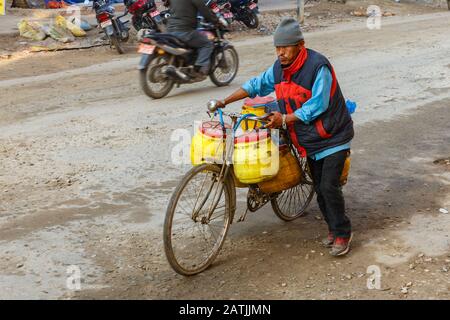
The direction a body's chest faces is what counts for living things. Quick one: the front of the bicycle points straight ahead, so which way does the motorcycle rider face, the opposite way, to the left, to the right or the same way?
the opposite way

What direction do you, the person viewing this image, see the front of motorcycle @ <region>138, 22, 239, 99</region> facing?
facing away from the viewer and to the right of the viewer

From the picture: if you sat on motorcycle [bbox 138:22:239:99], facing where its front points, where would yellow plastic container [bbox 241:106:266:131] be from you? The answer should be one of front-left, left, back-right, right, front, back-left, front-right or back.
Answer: back-right

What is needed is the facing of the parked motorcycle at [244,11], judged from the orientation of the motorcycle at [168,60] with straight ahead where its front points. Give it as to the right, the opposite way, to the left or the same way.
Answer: to the left

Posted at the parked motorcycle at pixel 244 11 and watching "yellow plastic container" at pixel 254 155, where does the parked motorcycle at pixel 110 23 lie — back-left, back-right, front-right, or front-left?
front-right

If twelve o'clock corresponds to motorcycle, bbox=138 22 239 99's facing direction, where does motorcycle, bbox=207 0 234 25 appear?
motorcycle, bbox=207 0 234 25 is roughly at 11 o'clock from motorcycle, bbox=138 22 239 99.

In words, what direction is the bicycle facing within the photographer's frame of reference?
facing the viewer and to the left of the viewer

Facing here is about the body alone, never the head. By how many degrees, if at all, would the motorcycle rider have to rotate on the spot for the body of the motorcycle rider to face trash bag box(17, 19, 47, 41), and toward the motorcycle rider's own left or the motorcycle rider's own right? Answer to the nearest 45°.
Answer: approximately 90° to the motorcycle rider's own left

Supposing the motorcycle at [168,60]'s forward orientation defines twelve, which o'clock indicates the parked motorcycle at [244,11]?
The parked motorcycle is roughly at 11 o'clock from the motorcycle.

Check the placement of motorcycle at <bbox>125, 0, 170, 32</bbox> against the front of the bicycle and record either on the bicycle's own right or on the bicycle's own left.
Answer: on the bicycle's own right

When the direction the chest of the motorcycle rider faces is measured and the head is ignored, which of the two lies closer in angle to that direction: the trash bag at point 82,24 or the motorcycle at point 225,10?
the motorcycle

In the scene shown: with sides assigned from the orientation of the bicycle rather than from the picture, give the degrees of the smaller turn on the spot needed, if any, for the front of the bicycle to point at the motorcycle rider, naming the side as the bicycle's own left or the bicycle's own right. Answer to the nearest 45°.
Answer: approximately 135° to the bicycle's own right

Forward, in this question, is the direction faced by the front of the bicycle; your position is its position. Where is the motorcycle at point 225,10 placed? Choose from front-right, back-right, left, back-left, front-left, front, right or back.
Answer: back-right

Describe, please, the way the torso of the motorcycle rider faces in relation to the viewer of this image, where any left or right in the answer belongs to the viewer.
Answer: facing away from the viewer and to the right of the viewer

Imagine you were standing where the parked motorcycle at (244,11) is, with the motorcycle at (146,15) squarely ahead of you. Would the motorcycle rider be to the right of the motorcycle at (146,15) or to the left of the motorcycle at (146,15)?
left

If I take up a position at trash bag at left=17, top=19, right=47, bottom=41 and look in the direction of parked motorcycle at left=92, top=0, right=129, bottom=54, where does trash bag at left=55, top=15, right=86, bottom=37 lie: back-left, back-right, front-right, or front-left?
front-left

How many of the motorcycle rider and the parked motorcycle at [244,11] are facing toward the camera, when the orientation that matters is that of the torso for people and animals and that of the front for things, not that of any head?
0

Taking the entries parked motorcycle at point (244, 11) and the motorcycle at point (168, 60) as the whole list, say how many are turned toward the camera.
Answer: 0
